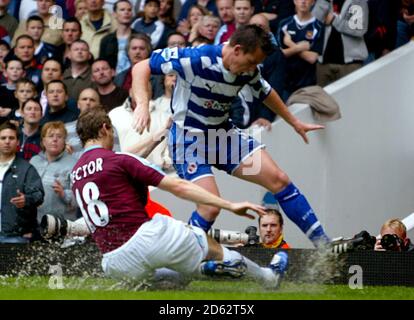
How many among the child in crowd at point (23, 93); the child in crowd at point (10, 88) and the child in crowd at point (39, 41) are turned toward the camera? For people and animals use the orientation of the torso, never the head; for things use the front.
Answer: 3

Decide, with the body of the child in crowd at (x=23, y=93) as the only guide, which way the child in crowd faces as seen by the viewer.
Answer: toward the camera

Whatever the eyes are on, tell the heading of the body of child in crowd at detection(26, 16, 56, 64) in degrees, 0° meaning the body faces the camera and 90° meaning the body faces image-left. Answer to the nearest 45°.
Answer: approximately 0°

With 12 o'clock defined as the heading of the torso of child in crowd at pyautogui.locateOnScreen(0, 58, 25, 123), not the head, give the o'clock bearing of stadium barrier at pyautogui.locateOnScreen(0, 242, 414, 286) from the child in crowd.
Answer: The stadium barrier is roughly at 11 o'clock from the child in crowd.

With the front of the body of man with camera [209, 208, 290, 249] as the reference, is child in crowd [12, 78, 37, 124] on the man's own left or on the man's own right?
on the man's own right

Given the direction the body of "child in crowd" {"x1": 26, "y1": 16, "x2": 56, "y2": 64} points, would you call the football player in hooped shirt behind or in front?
in front

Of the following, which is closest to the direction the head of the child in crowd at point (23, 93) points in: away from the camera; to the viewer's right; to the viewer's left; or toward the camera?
toward the camera

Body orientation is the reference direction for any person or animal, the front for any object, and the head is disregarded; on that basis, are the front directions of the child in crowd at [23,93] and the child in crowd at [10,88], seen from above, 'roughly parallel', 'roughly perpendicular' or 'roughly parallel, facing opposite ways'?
roughly parallel

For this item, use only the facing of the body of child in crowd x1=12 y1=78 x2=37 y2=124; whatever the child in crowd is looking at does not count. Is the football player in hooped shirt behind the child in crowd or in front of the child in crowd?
in front

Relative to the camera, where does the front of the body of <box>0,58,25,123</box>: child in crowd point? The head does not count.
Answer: toward the camera

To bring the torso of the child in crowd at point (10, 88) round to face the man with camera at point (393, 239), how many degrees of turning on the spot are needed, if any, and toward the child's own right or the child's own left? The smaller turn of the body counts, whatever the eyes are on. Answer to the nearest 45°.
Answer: approximately 45° to the child's own left

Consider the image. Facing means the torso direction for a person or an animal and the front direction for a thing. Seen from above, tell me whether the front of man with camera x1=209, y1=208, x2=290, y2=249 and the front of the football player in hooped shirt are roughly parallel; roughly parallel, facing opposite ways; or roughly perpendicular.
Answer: roughly perpendicular

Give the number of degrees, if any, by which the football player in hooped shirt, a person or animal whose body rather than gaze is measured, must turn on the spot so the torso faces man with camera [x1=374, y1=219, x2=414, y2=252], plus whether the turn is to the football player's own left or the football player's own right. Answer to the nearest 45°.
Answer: approximately 90° to the football player's own left
